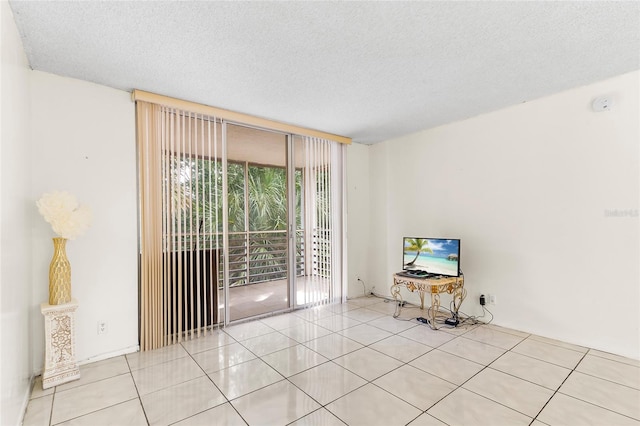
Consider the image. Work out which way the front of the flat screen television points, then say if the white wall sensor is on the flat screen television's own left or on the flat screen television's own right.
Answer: on the flat screen television's own left

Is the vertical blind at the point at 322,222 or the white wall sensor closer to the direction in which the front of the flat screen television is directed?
the vertical blind

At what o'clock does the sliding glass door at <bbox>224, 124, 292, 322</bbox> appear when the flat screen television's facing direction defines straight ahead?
The sliding glass door is roughly at 2 o'clock from the flat screen television.

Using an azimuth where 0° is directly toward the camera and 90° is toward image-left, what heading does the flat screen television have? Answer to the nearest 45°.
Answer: approximately 45°

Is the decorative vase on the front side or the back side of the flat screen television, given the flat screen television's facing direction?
on the front side

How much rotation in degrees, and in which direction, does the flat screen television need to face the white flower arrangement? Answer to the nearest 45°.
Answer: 0° — it already faces it

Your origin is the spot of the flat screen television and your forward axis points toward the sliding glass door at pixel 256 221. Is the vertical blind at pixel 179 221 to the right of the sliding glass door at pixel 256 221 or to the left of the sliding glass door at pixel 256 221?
left

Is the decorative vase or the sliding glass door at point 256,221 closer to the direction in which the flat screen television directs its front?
the decorative vase
